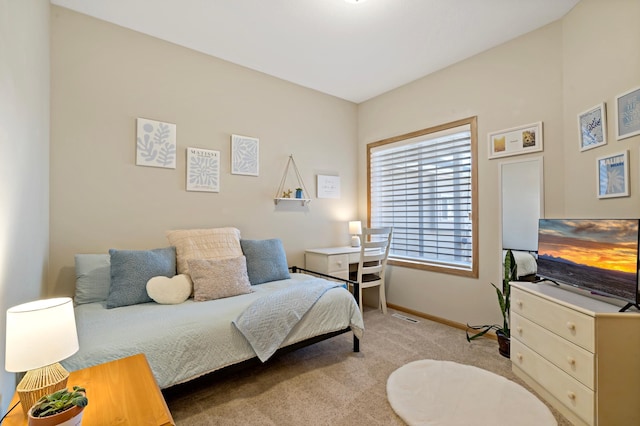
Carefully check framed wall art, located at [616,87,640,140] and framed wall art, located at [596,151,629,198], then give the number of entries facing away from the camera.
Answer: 0

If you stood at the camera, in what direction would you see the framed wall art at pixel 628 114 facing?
facing the viewer and to the left of the viewer

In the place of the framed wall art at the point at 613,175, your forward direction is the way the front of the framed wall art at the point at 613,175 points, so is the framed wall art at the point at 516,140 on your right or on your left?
on your right

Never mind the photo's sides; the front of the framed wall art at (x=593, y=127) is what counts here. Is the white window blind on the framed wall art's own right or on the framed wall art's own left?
on the framed wall art's own right

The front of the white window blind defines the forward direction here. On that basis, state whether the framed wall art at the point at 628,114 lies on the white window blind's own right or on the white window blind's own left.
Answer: on the white window blind's own left

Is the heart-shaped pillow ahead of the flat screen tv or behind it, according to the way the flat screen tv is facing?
ahead

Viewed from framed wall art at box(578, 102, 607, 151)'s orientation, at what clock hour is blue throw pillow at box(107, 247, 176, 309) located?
The blue throw pillow is roughly at 12 o'clock from the framed wall art.

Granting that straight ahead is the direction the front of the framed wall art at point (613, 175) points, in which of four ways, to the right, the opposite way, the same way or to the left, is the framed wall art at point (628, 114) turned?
the same way

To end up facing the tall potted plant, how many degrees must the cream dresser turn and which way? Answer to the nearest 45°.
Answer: approximately 90° to its right

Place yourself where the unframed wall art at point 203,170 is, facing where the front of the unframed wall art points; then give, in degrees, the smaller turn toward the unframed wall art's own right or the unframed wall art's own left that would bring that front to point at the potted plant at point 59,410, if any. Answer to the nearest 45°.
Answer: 0° — it already faces it

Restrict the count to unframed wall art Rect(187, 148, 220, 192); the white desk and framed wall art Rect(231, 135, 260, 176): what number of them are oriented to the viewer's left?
0

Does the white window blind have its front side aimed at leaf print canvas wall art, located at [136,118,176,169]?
yes

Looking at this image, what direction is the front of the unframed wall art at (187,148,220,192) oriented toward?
toward the camera

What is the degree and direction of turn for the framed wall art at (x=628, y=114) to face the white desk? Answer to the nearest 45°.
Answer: approximately 45° to its right

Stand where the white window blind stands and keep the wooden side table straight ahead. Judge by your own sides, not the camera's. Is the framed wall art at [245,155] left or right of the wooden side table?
right
